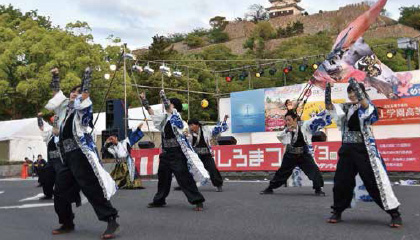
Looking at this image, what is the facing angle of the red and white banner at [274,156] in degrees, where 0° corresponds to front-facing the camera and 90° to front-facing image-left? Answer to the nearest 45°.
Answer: approximately 0°

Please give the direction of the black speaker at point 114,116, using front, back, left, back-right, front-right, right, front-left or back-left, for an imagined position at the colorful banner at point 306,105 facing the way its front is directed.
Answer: front-right

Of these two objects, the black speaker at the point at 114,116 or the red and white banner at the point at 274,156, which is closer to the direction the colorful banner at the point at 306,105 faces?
the red and white banner

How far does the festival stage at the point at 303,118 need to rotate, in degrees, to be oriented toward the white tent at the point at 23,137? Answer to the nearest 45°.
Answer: approximately 90° to its right

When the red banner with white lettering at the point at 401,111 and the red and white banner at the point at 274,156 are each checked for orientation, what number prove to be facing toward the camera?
2

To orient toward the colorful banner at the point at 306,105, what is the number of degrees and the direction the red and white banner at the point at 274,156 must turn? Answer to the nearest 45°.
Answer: approximately 180°

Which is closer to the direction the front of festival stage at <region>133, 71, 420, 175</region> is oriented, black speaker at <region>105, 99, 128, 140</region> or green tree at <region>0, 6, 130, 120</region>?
the black speaker
